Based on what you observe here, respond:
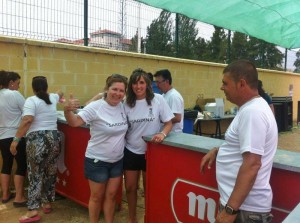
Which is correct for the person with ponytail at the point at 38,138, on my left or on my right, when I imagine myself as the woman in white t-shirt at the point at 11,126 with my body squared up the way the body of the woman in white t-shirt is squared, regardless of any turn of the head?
on my right

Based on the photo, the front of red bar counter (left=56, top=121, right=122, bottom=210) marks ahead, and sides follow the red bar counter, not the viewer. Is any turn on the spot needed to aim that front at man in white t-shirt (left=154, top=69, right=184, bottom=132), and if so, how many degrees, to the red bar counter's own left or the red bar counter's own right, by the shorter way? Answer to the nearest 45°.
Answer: approximately 135° to the red bar counter's own left

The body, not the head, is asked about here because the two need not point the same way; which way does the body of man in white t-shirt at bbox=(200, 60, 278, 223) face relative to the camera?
to the viewer's left

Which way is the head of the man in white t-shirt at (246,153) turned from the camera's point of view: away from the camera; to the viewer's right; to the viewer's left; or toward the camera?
to the viewer's left

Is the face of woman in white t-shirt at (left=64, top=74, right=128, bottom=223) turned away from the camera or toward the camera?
toward the camera

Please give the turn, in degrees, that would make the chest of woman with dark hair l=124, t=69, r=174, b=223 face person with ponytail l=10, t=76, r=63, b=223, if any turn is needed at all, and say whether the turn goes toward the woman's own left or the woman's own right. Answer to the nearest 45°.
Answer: approximately 135° to the woman's own right

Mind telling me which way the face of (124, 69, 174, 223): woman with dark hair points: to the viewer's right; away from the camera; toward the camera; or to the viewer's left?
toward the camera

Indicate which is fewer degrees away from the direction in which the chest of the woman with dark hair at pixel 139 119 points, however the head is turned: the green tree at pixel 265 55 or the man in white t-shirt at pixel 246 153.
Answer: the man in white t-shirt

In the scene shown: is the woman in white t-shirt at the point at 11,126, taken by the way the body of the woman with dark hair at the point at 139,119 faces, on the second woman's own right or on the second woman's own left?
on the second woman's own right

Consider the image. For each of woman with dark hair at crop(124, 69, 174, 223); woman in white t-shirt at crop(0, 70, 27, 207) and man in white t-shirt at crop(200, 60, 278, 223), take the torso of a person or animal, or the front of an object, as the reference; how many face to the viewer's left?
1

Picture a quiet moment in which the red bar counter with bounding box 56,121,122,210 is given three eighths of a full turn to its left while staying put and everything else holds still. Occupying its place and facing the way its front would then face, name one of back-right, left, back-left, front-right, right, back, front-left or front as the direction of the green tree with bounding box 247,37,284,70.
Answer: front-left

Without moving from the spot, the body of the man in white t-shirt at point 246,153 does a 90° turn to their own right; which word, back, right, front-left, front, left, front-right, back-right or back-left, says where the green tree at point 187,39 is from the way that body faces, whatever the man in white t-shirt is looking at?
front

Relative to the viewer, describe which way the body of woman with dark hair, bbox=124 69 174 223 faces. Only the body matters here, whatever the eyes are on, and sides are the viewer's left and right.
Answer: facing the viewer

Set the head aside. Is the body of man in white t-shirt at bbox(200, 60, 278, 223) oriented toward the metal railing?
no

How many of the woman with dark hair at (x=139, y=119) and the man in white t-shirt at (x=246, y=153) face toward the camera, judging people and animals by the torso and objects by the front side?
1

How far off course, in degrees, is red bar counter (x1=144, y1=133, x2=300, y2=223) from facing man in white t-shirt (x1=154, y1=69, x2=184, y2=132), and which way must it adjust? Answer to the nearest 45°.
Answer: approximately 135° to its right
